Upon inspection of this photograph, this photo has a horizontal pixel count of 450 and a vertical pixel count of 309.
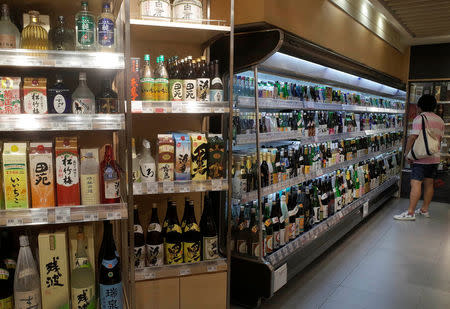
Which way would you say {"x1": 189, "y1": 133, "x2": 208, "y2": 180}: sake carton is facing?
toward the camera

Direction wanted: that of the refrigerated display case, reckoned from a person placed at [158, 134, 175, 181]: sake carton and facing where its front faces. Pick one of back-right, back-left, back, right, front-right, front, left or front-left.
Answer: back-left

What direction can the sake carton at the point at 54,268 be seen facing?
toward the camera

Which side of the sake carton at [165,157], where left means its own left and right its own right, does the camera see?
front

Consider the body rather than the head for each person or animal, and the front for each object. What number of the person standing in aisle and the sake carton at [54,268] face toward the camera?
1

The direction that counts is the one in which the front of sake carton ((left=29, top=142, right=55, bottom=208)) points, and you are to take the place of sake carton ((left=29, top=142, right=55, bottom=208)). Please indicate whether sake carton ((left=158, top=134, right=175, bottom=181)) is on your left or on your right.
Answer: on your left

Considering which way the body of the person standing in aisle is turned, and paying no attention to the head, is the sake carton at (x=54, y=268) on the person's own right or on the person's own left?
on the person's own left

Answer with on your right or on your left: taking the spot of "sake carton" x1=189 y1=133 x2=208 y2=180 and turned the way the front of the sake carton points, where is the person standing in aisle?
on your left

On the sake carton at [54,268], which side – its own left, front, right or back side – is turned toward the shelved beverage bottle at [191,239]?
left

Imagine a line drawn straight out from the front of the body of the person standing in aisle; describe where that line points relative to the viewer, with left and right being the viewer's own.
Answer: facing away from the viewer and to the left of the viewer
